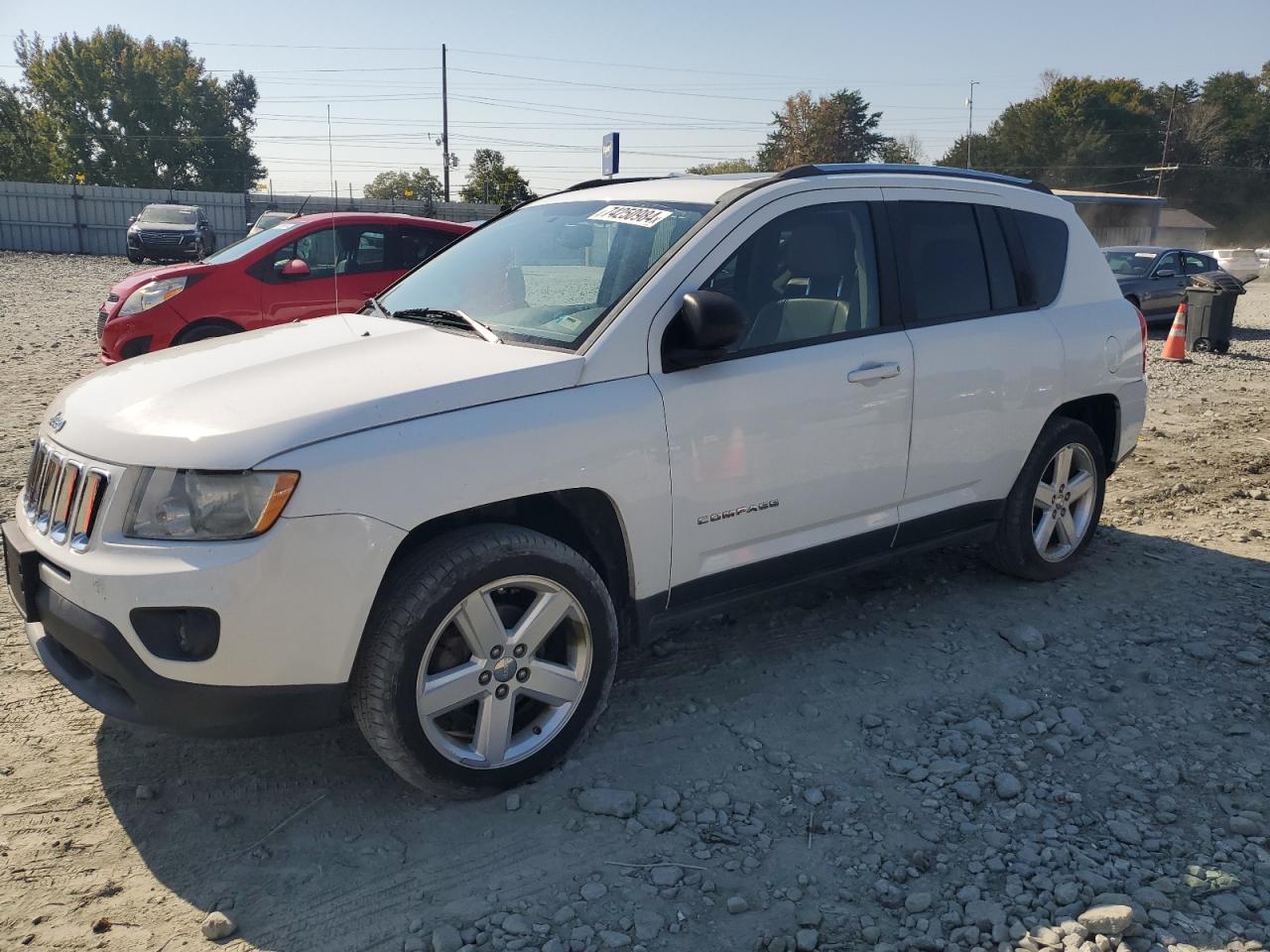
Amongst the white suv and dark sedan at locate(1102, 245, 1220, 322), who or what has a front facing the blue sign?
the dark sedan

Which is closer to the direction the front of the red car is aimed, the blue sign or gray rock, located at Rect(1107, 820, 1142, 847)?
the gray rock

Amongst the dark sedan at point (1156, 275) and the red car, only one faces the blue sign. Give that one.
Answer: the dark sedan

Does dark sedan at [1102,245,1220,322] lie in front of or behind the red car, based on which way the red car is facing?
behind

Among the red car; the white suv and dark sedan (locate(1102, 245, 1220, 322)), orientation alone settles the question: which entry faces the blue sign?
the dark sedan

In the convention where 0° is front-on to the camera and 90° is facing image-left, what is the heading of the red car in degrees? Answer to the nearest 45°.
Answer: approximately 45°
